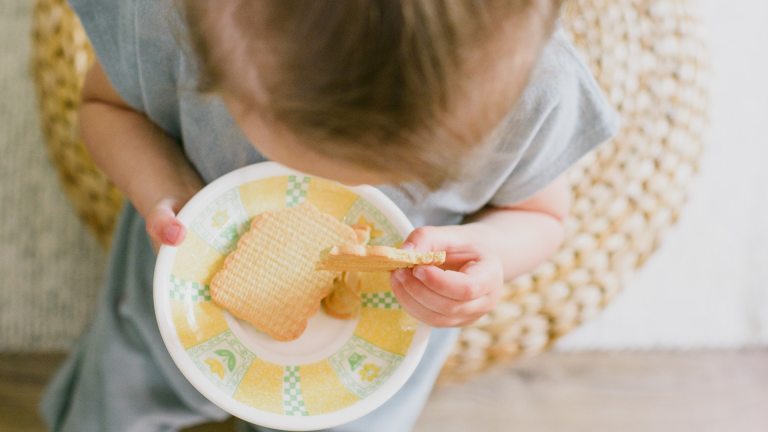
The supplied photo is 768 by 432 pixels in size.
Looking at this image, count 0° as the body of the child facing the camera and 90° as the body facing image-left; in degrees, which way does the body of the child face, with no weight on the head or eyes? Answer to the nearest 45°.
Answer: approximately 0°
